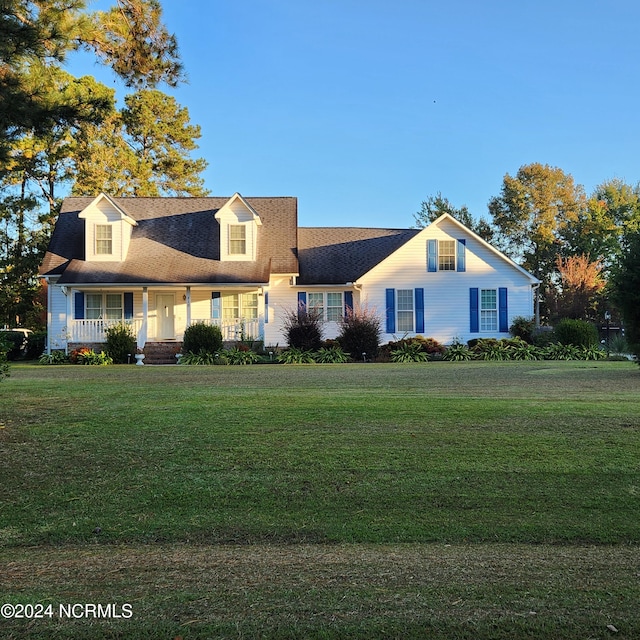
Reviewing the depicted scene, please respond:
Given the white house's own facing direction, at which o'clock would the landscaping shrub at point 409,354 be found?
The landscaping shrub is roughly at 10 o'clock from the white house.

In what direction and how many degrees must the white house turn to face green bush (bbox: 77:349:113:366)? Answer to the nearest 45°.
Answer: approximately 45° to its right

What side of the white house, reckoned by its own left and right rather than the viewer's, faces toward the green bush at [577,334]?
left

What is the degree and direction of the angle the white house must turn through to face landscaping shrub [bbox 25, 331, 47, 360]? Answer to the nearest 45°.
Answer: approximately 90° to its right

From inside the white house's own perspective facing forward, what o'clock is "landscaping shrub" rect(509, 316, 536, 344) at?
The landscaping shrub is roughly at 9 o'clock from the white house.

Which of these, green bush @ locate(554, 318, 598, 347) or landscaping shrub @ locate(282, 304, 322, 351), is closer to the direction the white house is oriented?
the landscaping shrub

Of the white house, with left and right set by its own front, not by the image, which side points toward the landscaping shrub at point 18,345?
right

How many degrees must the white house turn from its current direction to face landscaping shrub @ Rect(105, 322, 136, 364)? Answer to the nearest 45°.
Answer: approximately 45° to its right

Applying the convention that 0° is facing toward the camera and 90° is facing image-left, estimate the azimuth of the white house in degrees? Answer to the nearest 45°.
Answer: approximately 0°
